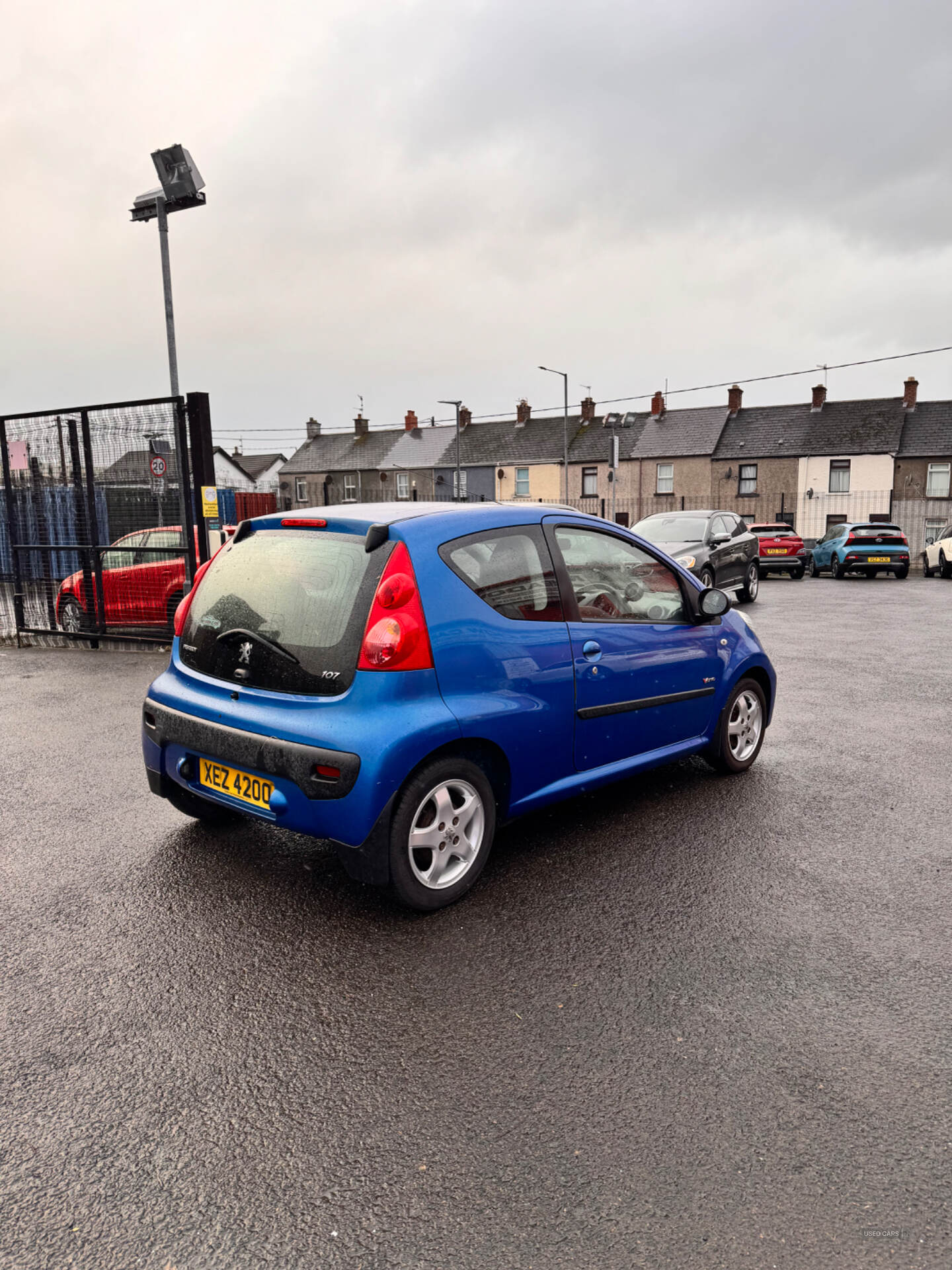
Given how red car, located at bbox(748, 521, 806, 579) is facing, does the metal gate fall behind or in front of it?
behind

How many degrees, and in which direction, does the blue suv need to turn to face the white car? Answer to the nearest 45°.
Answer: approximately 90° to its right

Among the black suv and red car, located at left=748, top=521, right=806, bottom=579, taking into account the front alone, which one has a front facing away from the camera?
the red car

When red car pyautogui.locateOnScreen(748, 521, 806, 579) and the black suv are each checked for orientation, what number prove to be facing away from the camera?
1

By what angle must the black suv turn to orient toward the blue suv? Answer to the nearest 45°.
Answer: approximately 180°

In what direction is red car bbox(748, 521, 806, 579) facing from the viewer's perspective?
away from the camera

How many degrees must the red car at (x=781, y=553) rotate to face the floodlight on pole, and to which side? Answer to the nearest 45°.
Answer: approximately 135° to its left

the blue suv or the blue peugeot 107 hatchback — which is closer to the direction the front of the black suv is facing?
the blue peugeot 107 hatchback

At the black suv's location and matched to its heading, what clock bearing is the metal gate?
The metal gate is roughly at 12 o'clock from the black suv.
